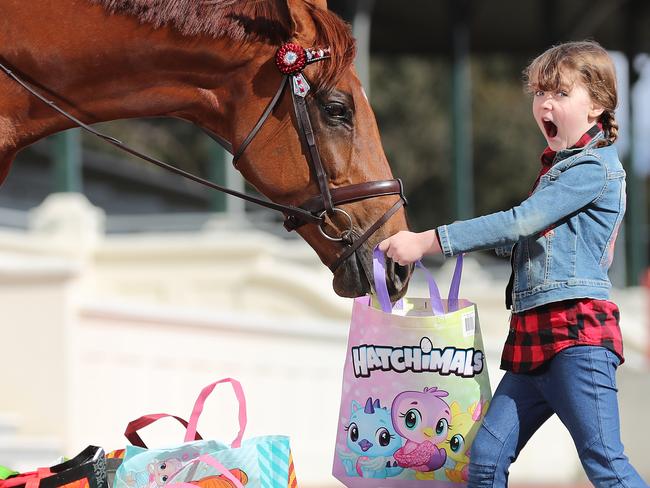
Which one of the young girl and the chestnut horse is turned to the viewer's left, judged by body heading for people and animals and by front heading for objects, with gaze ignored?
the young girl

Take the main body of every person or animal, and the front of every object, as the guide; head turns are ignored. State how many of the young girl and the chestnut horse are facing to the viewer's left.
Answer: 1

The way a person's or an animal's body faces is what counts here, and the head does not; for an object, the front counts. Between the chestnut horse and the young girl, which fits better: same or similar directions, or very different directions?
very different directions

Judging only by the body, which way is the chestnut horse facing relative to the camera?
to the viewer's right

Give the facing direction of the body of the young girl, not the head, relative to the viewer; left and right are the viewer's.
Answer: facing to the left of the viewer

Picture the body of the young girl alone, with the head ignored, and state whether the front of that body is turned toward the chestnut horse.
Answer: yes
